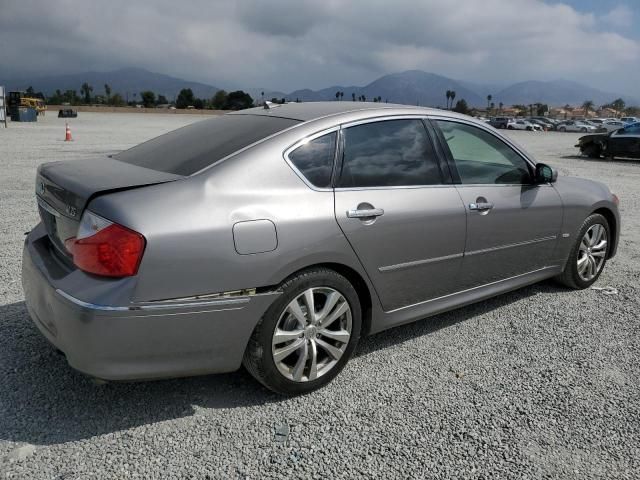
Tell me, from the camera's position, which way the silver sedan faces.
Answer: facing away from the viewer and to the right of the viewer

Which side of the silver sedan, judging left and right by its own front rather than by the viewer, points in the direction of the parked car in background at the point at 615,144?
front
